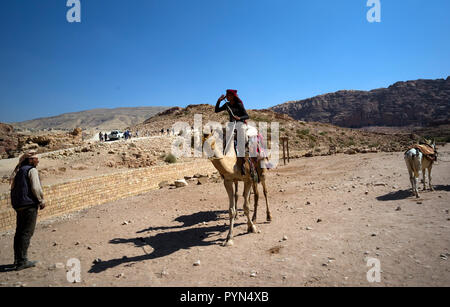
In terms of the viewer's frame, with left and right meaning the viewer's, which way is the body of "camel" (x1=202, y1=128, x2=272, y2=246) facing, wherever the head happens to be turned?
facing the viewer and to the left of the viewer

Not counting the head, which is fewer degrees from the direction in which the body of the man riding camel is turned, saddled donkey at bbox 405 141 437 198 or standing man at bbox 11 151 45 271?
the standing man

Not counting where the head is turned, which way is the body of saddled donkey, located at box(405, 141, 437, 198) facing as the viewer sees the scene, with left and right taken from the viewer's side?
facing away from the viewer and to the right of the viewer

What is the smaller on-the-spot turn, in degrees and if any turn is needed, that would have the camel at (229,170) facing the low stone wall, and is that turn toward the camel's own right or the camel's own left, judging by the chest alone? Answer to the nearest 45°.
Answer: approximately 90° to the camel's own right

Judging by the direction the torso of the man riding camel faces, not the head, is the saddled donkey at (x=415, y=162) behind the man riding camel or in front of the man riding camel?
behind

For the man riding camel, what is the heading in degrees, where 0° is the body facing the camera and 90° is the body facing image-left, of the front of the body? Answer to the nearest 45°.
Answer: approximately 45°

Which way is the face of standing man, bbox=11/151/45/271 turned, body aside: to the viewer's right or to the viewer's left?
to the viewer's right

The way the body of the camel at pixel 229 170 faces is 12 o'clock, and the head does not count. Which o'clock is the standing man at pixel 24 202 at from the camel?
The standing man is roughly at 1 o'clock from the camel.

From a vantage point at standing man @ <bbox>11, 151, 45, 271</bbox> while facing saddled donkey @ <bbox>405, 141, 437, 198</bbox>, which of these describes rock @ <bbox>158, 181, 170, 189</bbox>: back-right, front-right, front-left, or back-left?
front-left

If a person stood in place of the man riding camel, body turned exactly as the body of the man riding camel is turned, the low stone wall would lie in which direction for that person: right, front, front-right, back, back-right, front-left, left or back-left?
right

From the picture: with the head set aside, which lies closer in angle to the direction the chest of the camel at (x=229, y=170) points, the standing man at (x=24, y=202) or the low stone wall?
the standing man

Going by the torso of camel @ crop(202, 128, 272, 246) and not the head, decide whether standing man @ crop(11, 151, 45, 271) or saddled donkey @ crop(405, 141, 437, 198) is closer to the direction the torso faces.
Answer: the standing man
